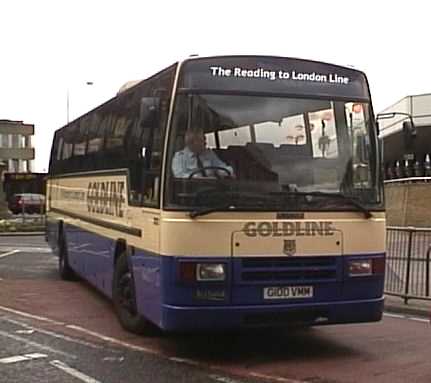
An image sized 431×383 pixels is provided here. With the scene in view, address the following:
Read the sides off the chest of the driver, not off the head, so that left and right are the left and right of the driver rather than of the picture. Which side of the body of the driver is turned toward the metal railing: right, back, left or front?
left

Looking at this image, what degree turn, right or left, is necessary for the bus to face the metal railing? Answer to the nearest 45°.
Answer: approximately 90° to its left

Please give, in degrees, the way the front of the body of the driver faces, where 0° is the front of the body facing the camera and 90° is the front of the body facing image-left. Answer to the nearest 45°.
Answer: approximately 315°

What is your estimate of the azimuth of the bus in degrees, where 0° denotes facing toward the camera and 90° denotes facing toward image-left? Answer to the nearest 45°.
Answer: approximately 315°
